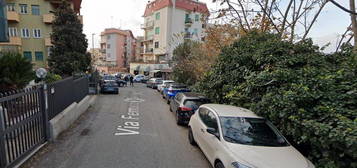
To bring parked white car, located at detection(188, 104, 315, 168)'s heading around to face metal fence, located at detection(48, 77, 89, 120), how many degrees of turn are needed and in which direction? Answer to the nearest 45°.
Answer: approximately 135° to its right

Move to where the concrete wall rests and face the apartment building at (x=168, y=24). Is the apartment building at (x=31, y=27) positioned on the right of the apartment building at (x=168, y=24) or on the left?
left

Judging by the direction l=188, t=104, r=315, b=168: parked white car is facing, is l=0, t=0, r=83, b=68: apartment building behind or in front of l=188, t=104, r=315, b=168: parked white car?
behind

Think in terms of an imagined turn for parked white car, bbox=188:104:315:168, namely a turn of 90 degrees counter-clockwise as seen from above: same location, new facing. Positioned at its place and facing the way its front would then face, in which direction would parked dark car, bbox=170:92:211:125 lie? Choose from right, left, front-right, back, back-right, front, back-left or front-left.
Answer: left

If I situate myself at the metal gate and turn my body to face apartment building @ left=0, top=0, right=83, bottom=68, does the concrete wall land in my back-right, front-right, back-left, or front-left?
front-right

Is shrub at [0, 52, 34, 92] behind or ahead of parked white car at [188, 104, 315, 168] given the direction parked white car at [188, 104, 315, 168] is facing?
behind

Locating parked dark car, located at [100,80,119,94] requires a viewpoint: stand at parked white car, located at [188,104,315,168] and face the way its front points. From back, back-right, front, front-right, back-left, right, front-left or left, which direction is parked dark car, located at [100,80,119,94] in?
back

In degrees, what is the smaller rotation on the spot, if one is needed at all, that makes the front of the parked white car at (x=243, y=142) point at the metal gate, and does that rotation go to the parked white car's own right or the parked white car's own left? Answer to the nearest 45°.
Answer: approximately 135° to the parked white car's own right

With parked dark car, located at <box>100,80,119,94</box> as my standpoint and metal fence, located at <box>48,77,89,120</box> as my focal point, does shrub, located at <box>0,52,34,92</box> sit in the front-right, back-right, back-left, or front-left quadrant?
front-right

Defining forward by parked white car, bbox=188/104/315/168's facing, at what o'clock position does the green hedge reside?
The green hedge is roughly at 9 o'clock from the parked white car.

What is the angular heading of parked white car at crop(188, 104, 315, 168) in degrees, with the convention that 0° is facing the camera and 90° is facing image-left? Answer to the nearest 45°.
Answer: approximately 315°

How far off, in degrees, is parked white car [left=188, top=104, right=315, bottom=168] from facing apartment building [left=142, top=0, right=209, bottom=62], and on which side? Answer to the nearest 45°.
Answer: approximately 180°

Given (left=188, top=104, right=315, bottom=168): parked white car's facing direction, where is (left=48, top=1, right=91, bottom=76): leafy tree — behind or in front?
behind
